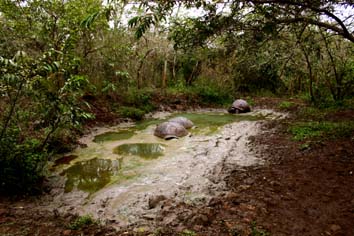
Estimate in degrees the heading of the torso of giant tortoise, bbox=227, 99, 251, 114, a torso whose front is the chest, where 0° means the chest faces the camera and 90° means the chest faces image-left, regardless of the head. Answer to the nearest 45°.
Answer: approximately 45°

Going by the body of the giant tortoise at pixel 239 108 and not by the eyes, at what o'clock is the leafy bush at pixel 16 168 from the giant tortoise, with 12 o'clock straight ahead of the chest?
The leafy bush is roughly at 11 o'clock from the giant tortoise.

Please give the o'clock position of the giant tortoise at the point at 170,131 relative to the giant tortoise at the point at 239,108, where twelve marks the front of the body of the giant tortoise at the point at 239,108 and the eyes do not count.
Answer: the giant tortoise at the point at 170,131 is roughly at 11 o'clock from the giant tortoise at the point at 239,108.

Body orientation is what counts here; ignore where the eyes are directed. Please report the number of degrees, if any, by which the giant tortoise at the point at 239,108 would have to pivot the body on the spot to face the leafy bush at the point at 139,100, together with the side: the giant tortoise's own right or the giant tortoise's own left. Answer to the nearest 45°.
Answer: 0° — it already faces it

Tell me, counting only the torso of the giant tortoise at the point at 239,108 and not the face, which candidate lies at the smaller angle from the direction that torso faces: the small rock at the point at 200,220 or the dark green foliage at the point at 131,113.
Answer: the dark green foliage

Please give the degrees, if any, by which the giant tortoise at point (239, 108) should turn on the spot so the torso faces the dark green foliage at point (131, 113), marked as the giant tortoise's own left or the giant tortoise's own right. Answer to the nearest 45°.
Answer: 0° — it already faces it
